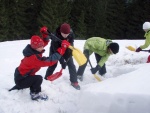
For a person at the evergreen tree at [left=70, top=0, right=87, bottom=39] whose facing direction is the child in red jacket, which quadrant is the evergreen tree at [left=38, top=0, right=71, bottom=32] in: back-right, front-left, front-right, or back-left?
front-right

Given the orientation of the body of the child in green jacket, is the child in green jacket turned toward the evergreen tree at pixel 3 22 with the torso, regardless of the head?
no

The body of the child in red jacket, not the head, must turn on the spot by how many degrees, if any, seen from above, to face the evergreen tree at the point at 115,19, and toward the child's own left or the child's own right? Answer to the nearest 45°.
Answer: approximately 90° to the child's own left

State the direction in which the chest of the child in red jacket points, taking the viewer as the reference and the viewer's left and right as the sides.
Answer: facing to the right of the viewer

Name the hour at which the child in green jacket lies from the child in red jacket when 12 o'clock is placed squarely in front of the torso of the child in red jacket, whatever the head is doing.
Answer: The child in green jacket is roughly at 11 o'clock from the child in red jacket.

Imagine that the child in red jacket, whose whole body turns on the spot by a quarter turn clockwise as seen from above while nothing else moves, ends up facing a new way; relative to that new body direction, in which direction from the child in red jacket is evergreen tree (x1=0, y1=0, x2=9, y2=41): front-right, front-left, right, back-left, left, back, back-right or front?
back
